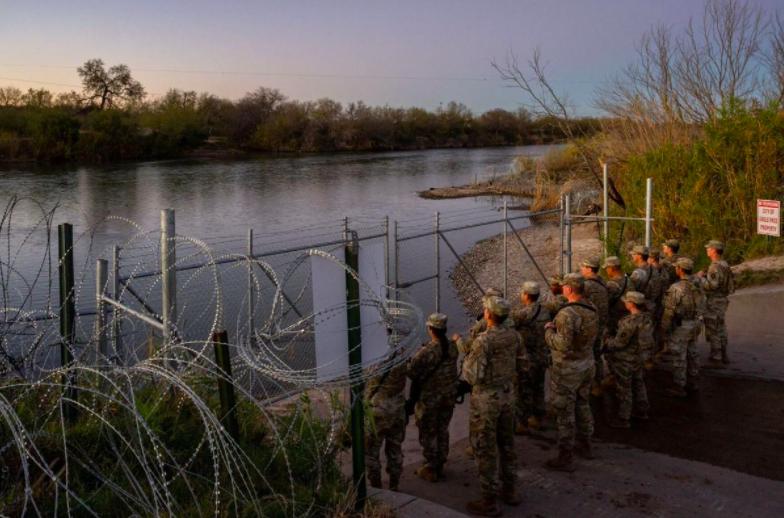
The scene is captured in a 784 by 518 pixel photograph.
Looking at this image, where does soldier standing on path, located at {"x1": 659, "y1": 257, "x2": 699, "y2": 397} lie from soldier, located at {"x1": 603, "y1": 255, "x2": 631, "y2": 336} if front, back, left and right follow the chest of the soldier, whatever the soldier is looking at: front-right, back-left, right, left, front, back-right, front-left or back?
back-right

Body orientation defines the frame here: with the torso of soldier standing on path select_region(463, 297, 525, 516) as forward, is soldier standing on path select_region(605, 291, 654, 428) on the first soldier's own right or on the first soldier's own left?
on the first soldier's own right

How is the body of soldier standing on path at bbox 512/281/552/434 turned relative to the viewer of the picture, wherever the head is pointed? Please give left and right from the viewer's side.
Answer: facing away from the viewer and to the left of the viewer

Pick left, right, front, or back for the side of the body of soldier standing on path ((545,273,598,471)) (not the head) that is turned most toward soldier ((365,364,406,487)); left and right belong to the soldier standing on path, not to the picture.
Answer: left

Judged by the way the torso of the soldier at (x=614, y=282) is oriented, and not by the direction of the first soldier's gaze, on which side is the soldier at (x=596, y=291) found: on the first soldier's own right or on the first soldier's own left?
on the first soldier's own left

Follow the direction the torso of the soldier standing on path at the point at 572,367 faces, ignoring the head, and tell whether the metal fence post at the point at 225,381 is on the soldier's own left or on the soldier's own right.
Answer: on the soldier's own left

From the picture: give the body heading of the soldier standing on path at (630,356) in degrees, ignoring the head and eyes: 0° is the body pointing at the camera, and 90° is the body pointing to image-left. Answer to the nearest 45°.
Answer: approximately 135°

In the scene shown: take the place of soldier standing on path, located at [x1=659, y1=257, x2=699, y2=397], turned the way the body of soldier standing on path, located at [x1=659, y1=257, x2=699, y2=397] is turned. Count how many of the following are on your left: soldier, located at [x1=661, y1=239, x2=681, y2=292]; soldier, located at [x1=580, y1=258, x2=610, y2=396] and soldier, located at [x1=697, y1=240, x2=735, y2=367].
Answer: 1

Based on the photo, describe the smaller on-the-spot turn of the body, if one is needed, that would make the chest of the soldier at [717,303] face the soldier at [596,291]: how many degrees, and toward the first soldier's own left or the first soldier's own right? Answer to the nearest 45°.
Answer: approximately 90° to the first soldier's own left

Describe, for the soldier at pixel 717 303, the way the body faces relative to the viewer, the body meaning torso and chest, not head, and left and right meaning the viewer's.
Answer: facing away from the viewer and to the left of the viewer

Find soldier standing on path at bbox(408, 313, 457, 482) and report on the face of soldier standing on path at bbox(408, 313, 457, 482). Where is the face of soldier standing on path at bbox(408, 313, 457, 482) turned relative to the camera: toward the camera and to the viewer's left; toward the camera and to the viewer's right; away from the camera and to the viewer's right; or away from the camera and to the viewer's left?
away from the camera and to the viewer's left

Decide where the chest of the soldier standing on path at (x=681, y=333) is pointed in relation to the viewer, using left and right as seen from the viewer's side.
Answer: facing away from the viewer and to the left of the viewer
